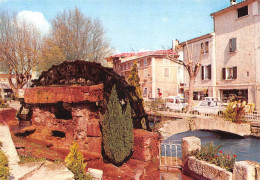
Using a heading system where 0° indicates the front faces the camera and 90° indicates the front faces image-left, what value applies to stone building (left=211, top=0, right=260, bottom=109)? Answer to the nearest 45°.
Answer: approximately 45°

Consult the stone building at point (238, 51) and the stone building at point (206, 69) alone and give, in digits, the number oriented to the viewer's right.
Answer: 0

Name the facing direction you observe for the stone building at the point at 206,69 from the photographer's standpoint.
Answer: facing the viewer and to the left of the viewer

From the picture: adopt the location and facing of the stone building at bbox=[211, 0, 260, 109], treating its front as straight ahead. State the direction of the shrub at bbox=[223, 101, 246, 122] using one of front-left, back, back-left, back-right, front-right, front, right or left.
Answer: front-left

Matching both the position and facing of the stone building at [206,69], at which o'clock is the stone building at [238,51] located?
the stone building at [238,51] is roughly at 9 o'clock from the stone building at [206,69].

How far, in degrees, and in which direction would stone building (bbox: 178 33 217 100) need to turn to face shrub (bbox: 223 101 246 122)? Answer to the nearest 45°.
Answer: approximately 45° to its left

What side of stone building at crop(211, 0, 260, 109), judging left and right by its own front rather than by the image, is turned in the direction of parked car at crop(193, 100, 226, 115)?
front

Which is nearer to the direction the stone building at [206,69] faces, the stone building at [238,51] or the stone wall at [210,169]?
the stone wall

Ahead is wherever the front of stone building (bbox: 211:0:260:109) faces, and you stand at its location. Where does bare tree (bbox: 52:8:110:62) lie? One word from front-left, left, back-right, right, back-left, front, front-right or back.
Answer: front-right

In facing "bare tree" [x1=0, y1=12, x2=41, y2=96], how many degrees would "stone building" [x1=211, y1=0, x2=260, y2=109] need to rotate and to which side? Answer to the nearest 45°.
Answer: approximately 45° to its right
